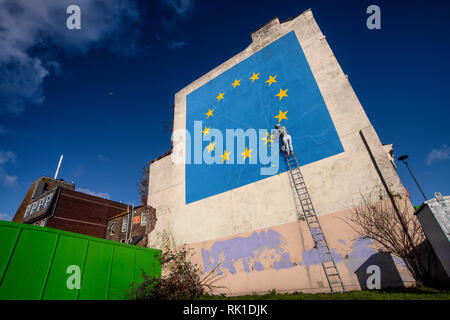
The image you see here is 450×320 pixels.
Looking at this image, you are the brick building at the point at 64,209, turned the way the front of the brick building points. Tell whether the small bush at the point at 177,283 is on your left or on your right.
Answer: on your left

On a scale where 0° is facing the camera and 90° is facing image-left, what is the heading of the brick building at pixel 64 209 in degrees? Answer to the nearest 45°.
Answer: approximately 45°

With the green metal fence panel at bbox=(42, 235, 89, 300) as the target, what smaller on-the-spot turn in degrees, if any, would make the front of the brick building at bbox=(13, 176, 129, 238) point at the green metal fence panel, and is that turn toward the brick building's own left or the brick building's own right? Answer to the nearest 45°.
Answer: approximately 45° to the brick building's own left

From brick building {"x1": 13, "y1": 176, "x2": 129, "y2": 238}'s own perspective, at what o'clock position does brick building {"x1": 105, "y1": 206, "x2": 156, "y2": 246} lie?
brick building {"x1": 105, "y1": 206, "x2": 156, "y2": 246} is roughly at 8 o'clock from brick building {"x1": 13, "y1": 176, "x2": 129, "y2": 238}.

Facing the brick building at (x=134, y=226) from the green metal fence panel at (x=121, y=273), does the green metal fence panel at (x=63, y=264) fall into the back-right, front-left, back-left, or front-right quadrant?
back-left

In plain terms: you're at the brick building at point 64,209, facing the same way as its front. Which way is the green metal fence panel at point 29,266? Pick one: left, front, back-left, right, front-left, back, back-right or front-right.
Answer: front-left

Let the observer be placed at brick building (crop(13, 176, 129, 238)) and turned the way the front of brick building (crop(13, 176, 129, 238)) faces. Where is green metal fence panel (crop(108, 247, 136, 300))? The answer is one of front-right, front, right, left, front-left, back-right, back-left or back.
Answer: front-left

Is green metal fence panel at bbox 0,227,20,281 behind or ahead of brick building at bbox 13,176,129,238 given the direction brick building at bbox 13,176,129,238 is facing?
ahead
